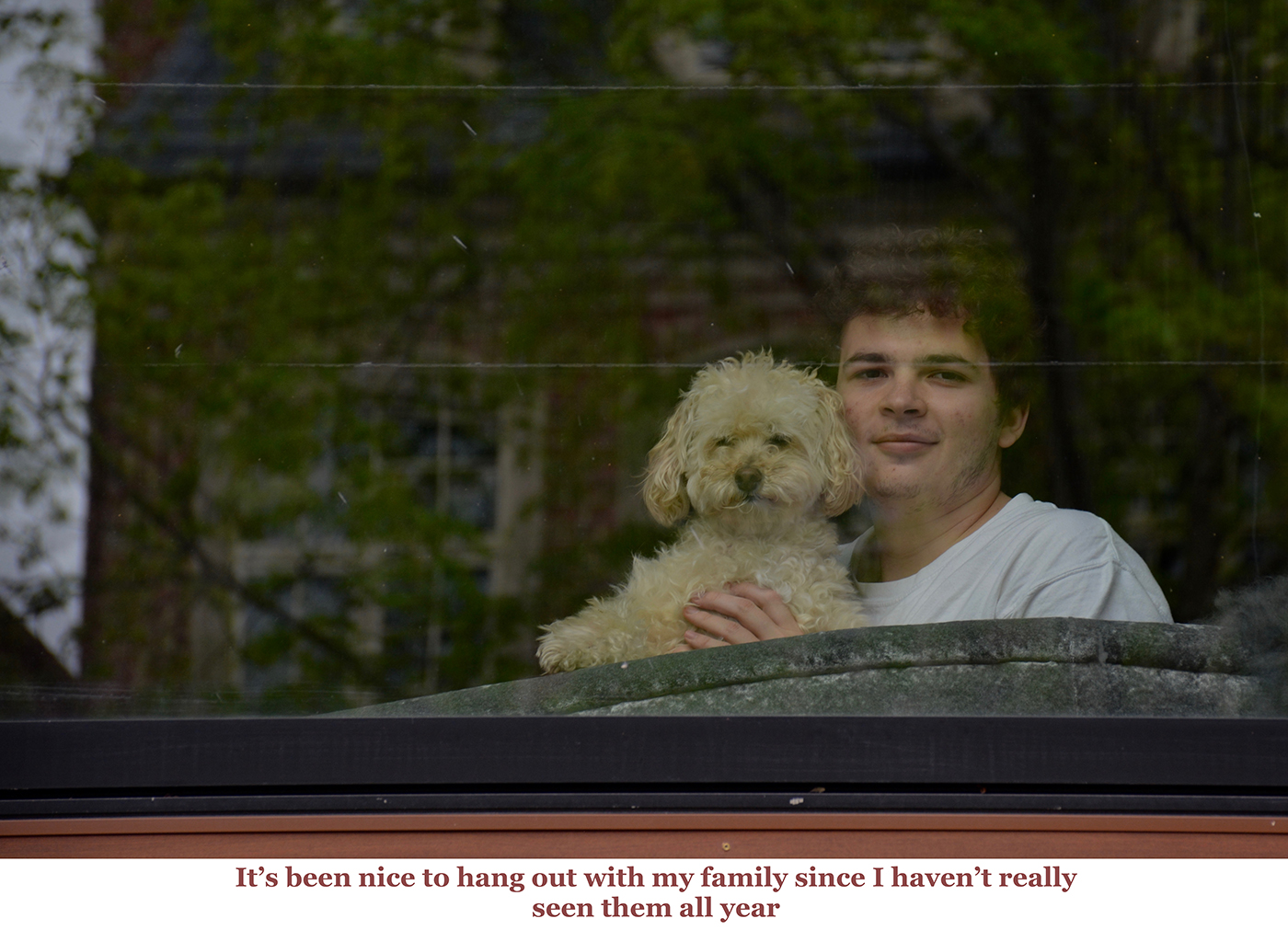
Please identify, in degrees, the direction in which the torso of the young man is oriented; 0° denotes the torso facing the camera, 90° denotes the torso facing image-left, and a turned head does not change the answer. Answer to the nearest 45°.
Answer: approximately 45°

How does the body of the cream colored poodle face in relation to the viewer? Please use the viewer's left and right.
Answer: facing the viewer
